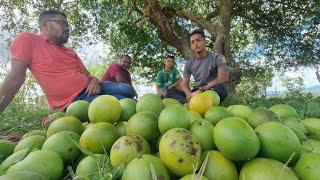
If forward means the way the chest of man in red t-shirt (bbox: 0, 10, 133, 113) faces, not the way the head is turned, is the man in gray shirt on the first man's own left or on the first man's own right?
on the first man's own left

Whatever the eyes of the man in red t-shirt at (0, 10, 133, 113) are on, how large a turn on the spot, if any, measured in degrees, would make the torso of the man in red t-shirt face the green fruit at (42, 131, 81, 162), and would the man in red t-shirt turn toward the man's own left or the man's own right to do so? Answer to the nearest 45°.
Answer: approximately 45° to the man's own right

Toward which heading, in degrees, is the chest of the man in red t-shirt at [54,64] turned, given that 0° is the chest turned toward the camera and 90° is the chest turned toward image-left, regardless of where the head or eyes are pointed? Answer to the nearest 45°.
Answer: approximately 315°

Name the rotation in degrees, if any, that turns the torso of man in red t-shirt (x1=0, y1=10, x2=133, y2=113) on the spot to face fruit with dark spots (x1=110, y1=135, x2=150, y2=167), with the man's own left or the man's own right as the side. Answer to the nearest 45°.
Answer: approximately 45° to the man's own right

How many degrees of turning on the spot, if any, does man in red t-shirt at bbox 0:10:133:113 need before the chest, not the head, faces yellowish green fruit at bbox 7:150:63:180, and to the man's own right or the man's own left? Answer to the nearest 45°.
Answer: approximately 45° to the man's own right
